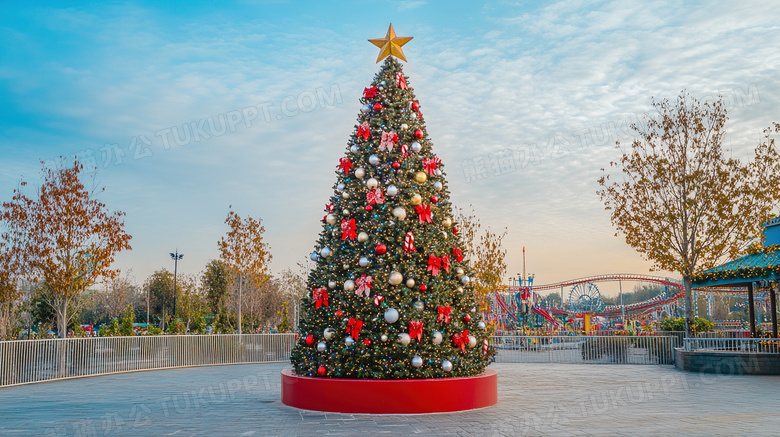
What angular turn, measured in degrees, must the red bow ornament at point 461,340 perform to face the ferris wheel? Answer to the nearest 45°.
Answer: approximately 180°

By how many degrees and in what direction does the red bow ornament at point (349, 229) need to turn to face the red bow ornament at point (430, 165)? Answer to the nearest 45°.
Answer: approximately 90° to its left

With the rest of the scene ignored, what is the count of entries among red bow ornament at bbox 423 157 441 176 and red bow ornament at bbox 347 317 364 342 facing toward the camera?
2

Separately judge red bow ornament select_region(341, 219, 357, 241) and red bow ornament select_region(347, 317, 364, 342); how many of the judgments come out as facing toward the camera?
2
